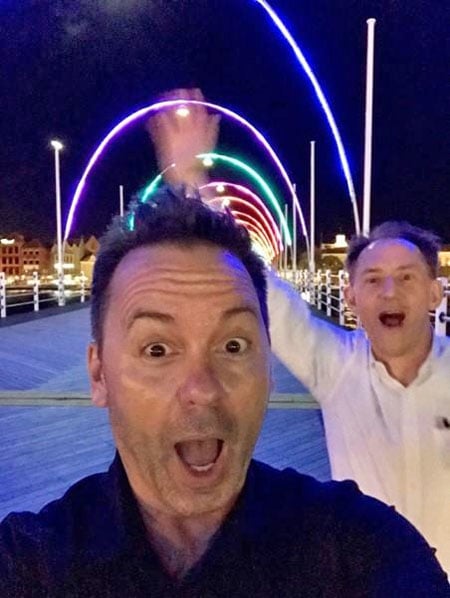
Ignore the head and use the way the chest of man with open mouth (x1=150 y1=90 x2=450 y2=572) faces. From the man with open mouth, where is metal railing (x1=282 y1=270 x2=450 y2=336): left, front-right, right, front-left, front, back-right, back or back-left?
back

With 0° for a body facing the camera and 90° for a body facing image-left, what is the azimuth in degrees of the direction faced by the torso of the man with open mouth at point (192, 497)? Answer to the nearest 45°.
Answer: approximately 0°

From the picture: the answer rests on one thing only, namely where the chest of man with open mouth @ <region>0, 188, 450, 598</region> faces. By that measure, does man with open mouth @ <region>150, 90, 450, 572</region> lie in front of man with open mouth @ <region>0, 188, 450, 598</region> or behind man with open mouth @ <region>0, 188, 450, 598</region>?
behind

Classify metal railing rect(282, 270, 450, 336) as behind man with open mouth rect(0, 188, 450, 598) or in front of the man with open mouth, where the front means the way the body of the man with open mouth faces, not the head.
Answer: behind

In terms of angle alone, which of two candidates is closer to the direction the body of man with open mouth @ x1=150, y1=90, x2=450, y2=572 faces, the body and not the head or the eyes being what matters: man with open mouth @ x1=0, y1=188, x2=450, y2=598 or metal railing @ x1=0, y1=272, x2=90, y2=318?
the man with open mouth

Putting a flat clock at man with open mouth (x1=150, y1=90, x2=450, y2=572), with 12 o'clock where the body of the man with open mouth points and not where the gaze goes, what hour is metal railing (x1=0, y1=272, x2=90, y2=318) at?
The metal railing is roughly at 5 o'clock from the man with open mouth.

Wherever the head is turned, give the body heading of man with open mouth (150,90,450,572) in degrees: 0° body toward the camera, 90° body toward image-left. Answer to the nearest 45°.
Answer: approximately 0°

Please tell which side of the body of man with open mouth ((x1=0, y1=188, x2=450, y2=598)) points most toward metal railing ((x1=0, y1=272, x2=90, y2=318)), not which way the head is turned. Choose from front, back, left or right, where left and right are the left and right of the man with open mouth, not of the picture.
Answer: back

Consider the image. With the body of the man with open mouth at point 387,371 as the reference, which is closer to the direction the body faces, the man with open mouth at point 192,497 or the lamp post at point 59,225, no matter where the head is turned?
the man with open mouth

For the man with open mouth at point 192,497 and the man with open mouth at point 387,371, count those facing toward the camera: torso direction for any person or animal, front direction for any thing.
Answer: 2
